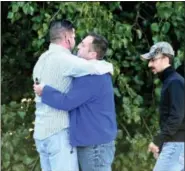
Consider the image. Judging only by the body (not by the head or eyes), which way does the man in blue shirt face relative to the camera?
to the viewer's left

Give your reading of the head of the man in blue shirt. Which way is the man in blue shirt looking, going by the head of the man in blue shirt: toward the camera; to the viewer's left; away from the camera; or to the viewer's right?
to the viewer's left

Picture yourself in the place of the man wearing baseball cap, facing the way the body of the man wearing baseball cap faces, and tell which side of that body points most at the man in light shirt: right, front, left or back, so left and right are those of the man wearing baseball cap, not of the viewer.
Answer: front

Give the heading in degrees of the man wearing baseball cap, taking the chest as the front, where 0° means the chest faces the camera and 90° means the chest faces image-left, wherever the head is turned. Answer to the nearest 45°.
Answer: approximately 90°

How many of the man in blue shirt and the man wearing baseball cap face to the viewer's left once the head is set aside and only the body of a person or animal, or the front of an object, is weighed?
2

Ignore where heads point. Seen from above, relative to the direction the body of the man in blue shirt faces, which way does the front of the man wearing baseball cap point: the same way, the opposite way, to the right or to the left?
the same way

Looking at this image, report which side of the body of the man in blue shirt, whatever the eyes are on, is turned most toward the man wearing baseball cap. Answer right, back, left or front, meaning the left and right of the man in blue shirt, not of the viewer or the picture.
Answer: back
